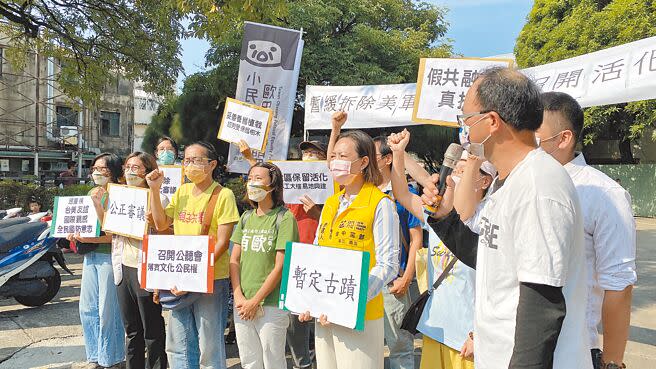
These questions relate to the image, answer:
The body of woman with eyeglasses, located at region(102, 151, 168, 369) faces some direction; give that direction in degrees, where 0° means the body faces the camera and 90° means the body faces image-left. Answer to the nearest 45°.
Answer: approximately 45°

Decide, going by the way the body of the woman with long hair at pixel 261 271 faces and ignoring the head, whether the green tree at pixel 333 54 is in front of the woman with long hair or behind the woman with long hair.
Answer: behind

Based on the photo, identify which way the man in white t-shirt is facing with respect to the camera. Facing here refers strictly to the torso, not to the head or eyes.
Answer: to the viewer's left

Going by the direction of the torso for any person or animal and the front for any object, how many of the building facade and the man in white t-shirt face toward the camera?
1

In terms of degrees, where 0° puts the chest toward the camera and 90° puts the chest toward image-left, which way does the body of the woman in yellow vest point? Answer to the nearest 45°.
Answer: approximately 45°

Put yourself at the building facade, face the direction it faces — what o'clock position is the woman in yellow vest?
The woman in yellow vest is roughly at 12 o'clock from the building facade.

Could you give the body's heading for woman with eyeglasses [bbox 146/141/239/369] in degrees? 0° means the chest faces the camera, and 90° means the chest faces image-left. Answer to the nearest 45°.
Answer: approximately 45°
